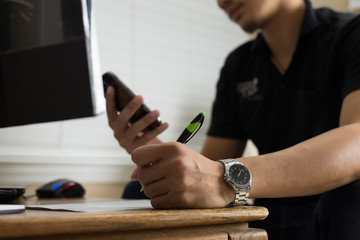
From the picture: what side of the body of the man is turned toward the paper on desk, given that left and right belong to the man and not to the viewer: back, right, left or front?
front

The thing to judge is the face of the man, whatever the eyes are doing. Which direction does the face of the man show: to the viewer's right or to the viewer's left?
to the viewer's left

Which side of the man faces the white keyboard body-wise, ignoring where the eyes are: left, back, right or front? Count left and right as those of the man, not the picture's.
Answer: front

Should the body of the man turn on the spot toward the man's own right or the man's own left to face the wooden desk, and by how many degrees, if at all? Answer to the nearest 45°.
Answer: approximately 45° to the man's own left

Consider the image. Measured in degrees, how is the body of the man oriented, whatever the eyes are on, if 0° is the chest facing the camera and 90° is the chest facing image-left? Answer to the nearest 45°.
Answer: approximately 45°
